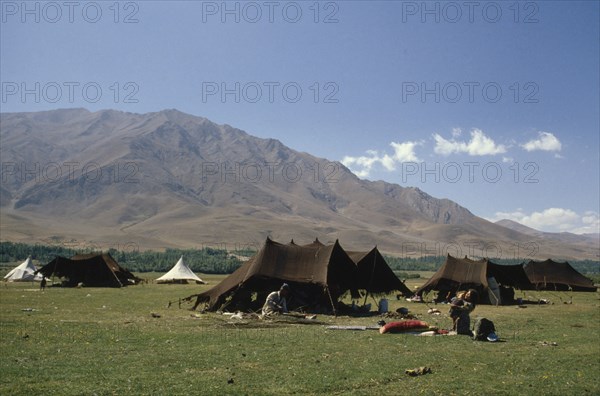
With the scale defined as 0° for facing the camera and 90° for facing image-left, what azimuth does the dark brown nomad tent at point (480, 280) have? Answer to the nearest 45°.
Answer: approximately 315°

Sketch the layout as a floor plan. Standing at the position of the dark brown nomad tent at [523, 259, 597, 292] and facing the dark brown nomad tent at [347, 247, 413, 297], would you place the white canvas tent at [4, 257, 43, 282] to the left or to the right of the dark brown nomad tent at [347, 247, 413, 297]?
right

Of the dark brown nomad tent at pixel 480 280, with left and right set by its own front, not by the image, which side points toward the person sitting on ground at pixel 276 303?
right

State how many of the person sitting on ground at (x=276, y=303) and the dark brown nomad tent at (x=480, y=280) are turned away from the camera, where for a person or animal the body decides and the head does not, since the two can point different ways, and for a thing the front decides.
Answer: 0

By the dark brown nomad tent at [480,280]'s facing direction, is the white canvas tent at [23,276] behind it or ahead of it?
behind
